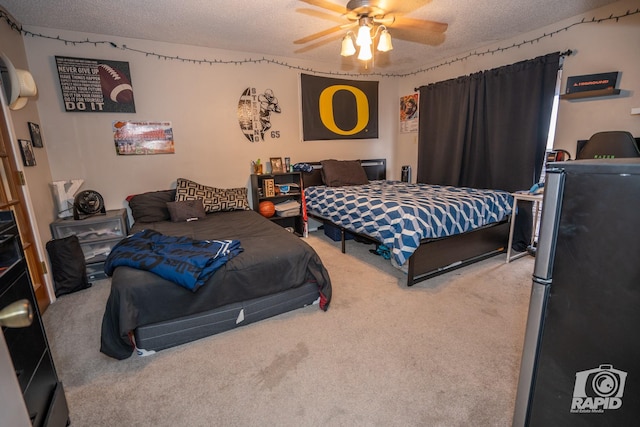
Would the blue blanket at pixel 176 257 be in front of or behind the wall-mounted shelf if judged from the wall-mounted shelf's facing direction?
in front

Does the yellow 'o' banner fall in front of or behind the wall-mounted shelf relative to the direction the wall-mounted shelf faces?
in front

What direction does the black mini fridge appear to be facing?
to the viewer's left

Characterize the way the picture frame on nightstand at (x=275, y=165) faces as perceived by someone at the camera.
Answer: facing the viewer

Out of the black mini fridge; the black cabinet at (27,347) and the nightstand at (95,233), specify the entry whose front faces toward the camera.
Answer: the nightstand

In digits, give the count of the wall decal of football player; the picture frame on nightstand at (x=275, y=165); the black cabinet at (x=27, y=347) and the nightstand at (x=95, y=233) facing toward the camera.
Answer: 3

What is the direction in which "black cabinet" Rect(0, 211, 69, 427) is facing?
to the viewer's right

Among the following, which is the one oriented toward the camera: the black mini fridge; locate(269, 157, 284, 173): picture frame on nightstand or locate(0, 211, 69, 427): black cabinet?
the picture frame on nightstand

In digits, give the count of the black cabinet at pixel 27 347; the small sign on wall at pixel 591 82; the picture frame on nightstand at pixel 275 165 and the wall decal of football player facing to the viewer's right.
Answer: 1

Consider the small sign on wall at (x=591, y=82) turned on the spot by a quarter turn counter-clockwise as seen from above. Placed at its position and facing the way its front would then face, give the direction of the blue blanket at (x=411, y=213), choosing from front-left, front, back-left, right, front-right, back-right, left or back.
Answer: right

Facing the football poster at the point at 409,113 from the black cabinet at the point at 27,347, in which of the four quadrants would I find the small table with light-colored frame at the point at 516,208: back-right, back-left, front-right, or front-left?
front-right

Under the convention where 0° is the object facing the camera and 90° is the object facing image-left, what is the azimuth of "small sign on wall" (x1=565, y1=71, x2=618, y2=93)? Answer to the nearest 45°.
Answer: approximately 45°

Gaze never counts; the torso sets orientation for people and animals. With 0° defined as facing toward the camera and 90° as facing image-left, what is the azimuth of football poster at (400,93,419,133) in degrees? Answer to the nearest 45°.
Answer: approximately 45°

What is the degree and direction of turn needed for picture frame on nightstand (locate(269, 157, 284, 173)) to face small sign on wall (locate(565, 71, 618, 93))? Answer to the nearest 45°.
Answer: approximately 45° to its left

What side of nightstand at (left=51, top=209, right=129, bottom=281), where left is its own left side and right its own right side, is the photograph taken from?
front

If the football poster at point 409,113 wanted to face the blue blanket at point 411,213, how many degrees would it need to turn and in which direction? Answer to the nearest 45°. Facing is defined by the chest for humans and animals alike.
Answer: approximately 45° to its left

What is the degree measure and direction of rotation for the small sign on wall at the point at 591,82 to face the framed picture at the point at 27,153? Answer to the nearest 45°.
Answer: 0° — it already faces it

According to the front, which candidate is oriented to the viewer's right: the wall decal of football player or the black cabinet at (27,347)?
the black cabinet
